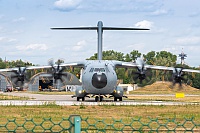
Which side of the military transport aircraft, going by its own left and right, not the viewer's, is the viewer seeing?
front

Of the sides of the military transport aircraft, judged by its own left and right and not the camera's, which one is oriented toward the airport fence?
front
